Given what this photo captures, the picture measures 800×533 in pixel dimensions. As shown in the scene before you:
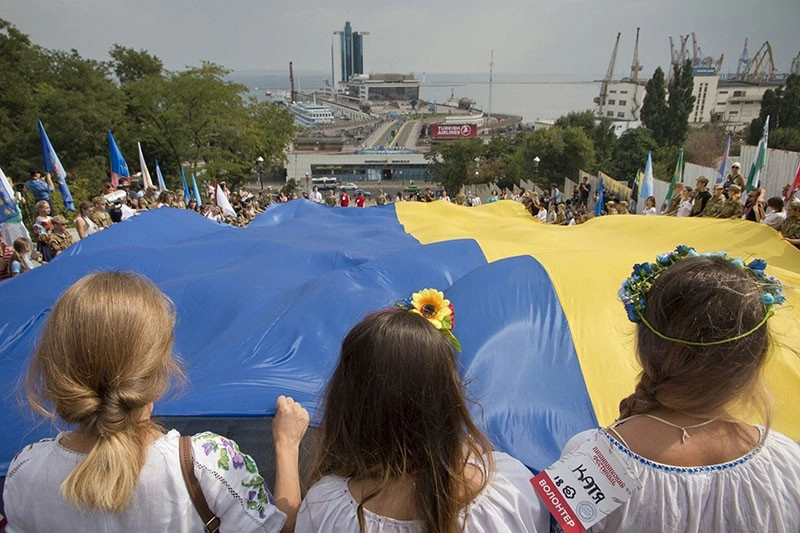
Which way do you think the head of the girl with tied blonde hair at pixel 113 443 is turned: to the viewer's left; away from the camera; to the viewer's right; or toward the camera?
away from the camera

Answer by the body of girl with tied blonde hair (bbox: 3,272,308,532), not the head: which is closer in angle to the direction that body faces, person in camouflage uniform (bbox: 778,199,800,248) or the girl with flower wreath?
the person in camouflage uniform

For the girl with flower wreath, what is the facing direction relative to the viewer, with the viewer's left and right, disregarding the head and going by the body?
facing away from the viewer

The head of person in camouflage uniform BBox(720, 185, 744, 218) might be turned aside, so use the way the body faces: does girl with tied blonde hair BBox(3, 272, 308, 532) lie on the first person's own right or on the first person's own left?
on the first person's own left

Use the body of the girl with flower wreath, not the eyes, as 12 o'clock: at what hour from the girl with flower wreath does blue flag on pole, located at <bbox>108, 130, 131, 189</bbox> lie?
The blue flag on pole is roughly at 10 o'clock from the girl with flower wreath.

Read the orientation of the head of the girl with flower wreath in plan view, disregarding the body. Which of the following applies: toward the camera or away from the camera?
away from the camera

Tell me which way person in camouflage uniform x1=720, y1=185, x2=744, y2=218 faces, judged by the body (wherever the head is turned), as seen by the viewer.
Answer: to the viewer's left

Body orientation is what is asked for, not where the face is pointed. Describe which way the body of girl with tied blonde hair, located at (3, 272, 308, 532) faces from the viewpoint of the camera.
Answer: away from the camera

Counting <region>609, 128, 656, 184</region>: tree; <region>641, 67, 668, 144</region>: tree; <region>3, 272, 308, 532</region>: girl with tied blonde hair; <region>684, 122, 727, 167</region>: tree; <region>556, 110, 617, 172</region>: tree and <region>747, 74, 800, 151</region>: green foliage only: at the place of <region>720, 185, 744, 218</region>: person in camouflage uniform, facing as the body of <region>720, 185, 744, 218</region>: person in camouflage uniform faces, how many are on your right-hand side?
5

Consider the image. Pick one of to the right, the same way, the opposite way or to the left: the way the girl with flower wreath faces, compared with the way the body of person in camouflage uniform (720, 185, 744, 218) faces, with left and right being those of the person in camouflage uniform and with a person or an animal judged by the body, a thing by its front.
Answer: to the right

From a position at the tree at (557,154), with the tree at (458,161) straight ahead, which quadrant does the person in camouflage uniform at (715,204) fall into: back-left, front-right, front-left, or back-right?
back-left
